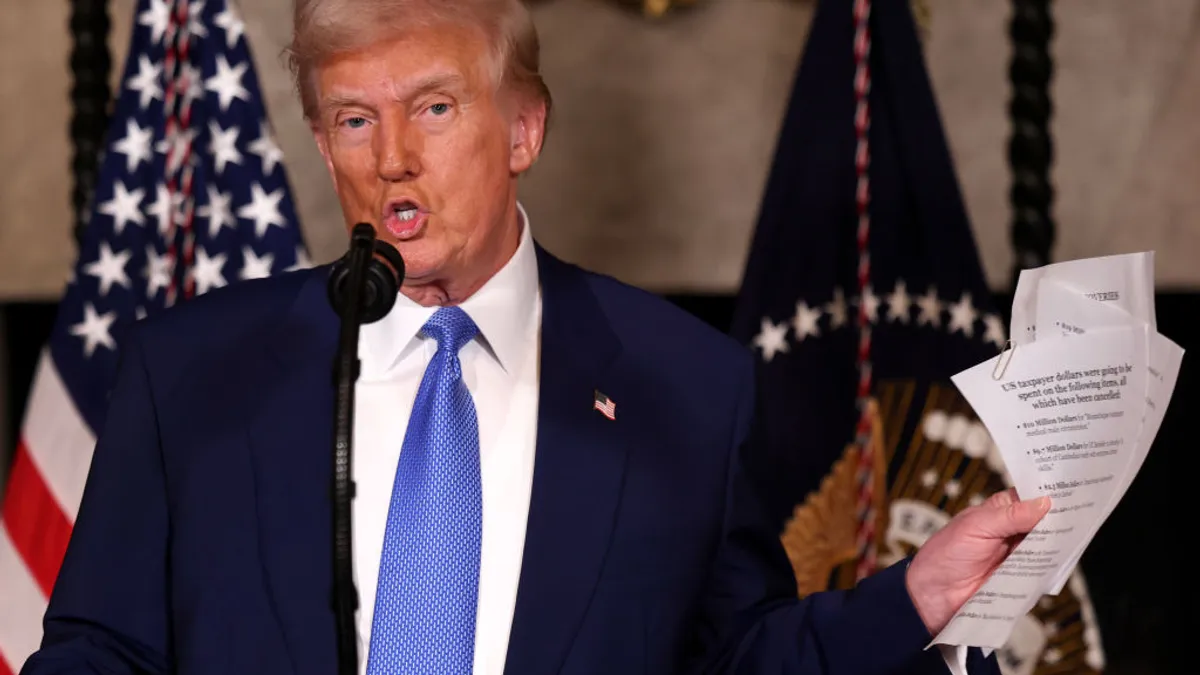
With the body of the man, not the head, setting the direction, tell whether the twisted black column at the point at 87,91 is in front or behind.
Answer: behind

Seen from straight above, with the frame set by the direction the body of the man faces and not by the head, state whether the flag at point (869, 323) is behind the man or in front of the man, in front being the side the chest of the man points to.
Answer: behind

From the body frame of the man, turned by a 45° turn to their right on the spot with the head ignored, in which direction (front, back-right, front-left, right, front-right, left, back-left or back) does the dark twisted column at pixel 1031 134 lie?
back

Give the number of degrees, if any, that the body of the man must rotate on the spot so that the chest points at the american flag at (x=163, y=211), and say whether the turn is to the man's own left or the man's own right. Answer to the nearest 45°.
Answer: approximately 135° to the man's own right

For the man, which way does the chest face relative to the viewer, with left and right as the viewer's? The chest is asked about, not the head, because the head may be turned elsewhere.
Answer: facing the viewer
